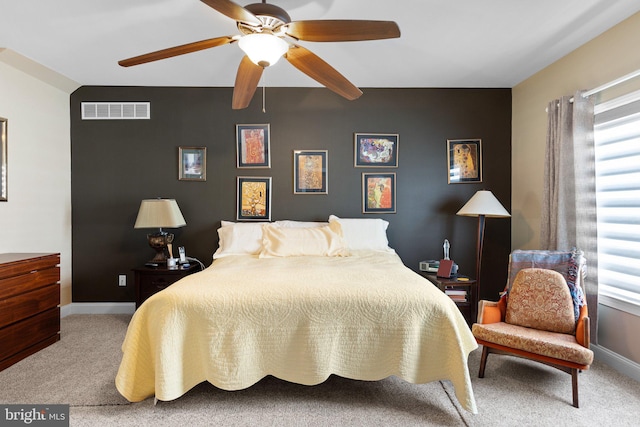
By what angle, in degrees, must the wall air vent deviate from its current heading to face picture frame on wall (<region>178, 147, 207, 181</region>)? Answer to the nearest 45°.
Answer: approximately 45° to its left

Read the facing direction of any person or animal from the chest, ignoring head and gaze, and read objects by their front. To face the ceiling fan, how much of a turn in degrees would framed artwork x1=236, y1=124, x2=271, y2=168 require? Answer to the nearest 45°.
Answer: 0° — it already faces it

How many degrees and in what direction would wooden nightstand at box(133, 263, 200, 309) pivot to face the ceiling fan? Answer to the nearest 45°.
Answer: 0° — it already faces it

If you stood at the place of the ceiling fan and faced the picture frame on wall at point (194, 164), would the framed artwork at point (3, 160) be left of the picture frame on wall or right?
left

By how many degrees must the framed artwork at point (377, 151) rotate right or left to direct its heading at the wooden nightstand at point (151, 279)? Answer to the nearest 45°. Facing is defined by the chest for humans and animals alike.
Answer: approximately 45° to its right

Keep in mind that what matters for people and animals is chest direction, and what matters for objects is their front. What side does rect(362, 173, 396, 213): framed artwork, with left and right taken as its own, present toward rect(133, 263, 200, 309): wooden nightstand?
right

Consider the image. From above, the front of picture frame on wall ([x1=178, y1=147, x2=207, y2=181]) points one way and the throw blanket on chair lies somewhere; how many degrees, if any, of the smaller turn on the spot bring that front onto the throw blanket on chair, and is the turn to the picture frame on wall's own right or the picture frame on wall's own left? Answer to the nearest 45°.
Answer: approximately 45° to the picture frame on wall's own left
